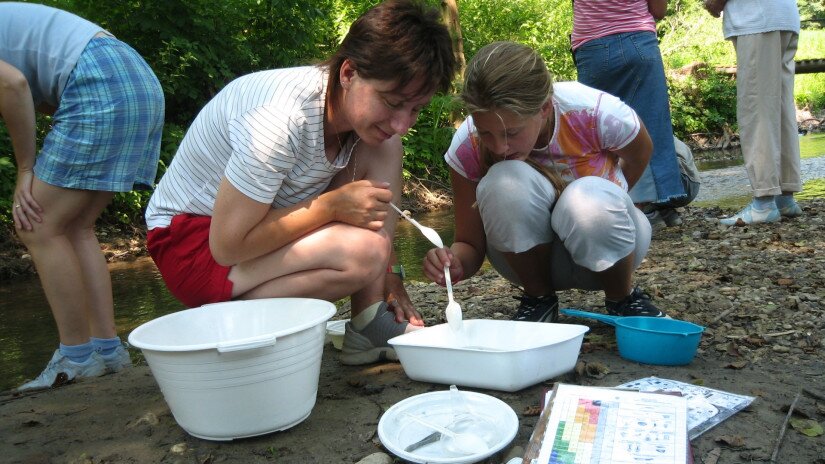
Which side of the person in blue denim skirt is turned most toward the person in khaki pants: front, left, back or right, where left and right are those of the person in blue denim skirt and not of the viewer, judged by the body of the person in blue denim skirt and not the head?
right

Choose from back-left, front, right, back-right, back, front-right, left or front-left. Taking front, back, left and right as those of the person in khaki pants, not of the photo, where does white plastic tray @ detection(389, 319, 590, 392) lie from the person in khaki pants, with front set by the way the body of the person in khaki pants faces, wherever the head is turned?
left

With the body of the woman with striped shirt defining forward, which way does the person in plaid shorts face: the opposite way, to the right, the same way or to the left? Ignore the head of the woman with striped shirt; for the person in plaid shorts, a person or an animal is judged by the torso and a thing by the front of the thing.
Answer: the opposite way

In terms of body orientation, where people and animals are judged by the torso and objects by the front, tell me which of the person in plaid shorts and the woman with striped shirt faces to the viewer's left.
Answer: the person in plaid shorts

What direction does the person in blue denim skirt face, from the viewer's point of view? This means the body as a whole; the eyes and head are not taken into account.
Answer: away from the camera

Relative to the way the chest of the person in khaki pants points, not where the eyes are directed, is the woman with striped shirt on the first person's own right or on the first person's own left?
on the first person's own left

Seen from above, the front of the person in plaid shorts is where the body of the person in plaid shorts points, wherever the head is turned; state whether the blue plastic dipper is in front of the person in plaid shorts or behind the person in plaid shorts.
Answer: behind

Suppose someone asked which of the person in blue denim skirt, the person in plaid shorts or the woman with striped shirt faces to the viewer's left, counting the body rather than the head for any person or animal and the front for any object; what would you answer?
the person in plaid shorts

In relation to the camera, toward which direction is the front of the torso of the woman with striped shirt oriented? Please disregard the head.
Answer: to the viewer's right

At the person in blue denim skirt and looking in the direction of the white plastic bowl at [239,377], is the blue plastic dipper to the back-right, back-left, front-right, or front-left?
front-left

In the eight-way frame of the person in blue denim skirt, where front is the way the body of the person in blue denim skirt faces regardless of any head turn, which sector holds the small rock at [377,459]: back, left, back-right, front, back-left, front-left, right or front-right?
back

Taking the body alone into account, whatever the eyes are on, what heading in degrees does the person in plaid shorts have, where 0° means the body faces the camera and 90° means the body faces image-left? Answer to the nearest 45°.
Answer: approximately 90°

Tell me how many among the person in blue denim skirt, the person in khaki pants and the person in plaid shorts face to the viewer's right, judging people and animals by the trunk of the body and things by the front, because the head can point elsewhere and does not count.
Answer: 0

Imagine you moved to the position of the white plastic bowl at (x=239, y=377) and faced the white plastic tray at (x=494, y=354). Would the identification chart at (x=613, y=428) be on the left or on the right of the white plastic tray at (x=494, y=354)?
right

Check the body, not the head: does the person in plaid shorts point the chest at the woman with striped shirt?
no

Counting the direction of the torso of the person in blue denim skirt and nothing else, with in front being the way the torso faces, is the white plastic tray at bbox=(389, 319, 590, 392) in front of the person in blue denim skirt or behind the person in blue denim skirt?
behind
